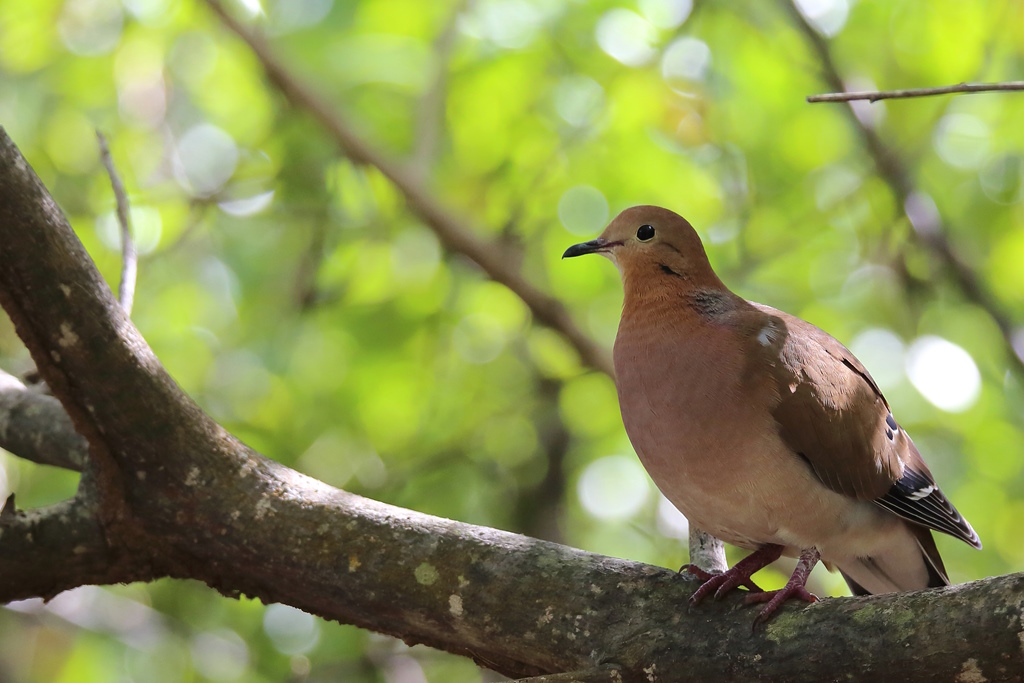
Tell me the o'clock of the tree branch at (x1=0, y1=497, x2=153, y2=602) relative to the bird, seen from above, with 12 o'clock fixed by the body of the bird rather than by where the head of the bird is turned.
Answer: The tree branch is roughly at 1 o'clock from the bird.

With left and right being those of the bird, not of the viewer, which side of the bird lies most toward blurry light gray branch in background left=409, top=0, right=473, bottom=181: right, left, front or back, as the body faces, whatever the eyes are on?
right

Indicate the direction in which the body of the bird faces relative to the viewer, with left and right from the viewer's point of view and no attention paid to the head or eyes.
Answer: facing the viewer and to the left of the viewer

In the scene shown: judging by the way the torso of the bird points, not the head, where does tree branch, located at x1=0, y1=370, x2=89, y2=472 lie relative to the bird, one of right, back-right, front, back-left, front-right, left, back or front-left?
front-right

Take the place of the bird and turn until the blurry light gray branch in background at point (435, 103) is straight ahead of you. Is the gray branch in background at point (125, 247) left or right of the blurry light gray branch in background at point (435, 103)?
left

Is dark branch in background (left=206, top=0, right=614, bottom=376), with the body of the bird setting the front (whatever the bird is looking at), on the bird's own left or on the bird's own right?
on the bird's own right

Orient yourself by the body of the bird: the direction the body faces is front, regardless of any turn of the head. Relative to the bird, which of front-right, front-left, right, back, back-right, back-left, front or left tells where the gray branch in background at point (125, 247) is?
front-right
